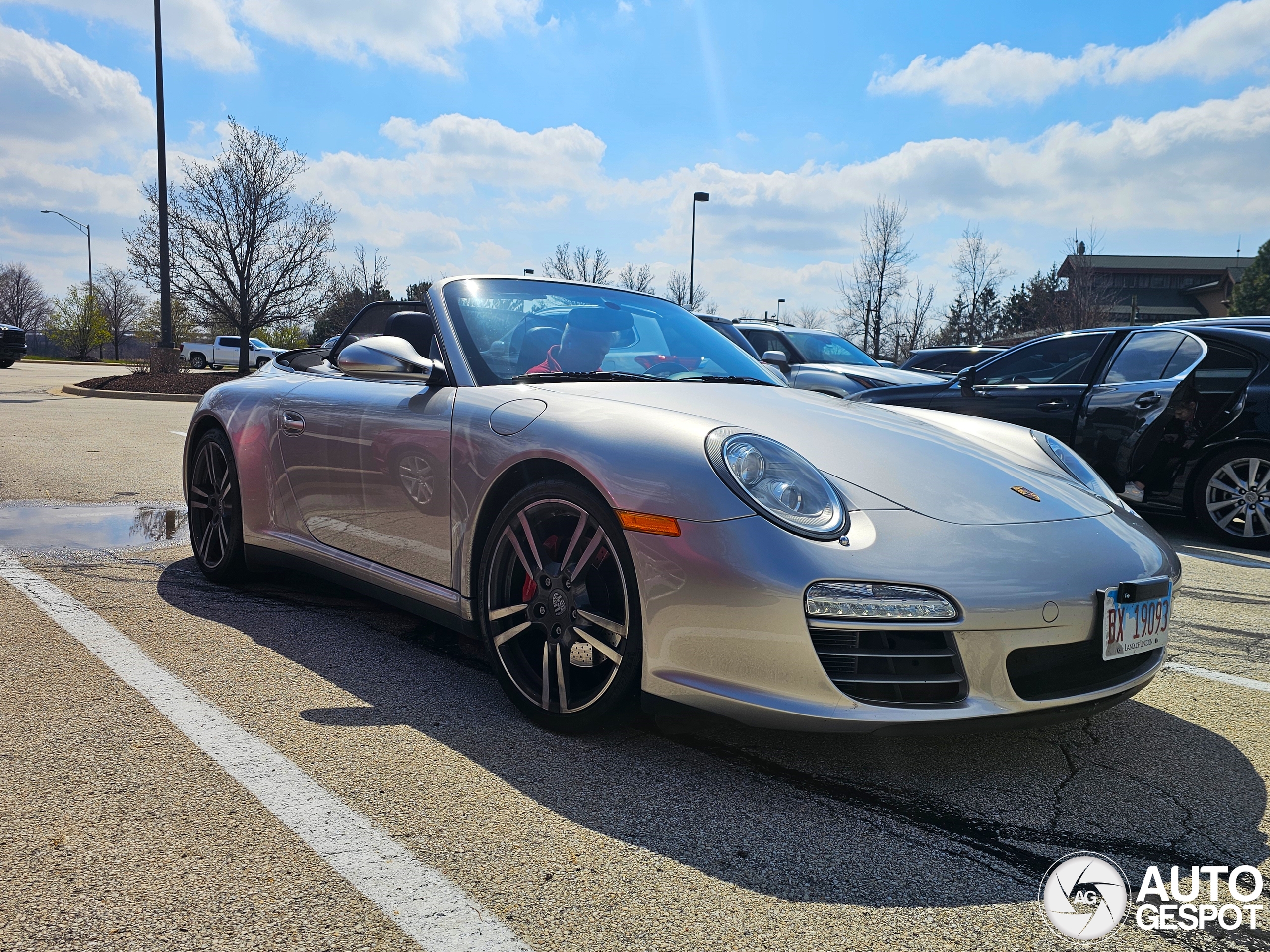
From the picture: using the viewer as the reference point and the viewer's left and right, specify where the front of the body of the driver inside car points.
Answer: facing the viewer and to the right of the viewer

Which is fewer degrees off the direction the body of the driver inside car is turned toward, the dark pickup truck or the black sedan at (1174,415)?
the black sedan

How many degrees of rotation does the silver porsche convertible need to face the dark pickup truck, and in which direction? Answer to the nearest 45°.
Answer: approximately 180°

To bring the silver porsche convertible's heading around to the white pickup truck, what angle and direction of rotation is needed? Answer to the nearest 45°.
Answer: approximately 180°

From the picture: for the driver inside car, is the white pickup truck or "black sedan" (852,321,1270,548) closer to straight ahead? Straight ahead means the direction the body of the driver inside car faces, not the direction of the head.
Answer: the black sedan

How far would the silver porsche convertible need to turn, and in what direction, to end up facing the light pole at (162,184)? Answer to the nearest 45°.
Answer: approximately 180°

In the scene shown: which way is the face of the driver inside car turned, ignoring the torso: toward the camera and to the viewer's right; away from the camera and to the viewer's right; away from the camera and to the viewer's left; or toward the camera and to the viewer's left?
toward the camera and to the viewer's right

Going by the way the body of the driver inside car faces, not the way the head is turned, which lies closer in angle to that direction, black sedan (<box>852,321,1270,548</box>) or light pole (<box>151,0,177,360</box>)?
the black sedan
